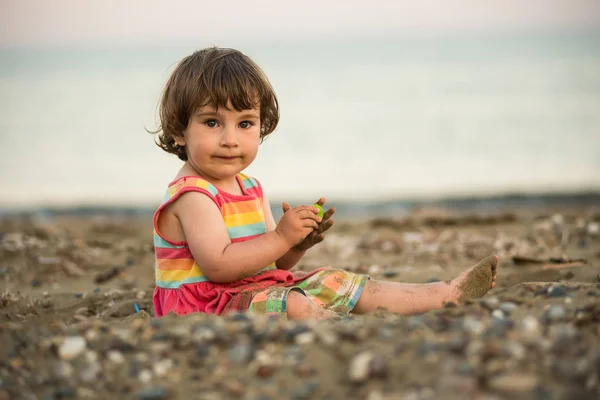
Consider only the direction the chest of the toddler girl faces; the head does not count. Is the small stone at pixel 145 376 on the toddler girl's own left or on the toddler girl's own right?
on the toddler girl's own right

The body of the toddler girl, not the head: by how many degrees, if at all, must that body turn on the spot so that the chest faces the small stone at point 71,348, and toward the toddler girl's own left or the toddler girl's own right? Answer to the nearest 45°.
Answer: approximately 90° to the toddler girl's own right

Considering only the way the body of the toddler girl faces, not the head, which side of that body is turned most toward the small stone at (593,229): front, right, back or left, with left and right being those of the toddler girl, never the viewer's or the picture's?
left

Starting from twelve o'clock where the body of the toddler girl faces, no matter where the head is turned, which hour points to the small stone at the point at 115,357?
The small stone is roughly at 2 o'clock from the toddler girl.

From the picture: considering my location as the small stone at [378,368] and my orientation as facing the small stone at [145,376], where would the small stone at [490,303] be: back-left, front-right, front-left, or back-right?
back-right

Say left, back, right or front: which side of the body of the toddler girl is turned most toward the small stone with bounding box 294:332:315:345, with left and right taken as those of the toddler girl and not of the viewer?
front

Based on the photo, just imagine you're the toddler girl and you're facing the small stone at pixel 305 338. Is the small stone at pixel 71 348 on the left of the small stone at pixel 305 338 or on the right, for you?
right

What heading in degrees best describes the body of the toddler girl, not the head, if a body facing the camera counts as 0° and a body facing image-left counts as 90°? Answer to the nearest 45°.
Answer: approximately 315°

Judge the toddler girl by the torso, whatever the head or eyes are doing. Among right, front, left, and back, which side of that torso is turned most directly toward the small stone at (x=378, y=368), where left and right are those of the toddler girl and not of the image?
front
